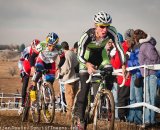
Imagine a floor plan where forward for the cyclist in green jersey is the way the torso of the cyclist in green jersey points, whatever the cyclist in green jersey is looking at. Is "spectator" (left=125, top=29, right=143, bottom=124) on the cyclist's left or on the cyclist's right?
on the cyclist's left

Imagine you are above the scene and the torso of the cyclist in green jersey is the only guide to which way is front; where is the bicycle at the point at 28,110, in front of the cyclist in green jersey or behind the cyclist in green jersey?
behind

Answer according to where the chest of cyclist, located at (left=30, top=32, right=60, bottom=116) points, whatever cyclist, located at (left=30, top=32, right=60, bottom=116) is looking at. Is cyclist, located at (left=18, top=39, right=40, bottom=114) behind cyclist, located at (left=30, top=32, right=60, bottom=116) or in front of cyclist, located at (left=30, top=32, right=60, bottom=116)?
behind

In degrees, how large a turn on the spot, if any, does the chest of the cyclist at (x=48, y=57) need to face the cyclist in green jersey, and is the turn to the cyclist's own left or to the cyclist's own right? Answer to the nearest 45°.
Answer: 0° — they already face them

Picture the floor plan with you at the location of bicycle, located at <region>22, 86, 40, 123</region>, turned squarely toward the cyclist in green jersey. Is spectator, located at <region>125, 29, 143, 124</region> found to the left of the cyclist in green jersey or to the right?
left
